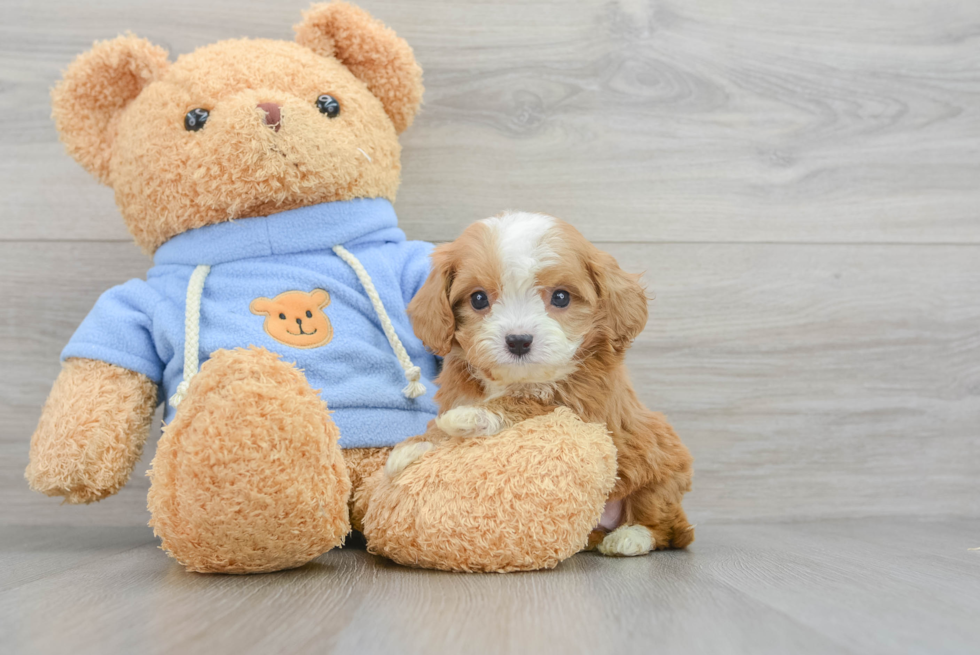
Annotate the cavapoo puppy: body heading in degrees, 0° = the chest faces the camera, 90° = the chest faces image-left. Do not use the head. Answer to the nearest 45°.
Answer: approximately 45°

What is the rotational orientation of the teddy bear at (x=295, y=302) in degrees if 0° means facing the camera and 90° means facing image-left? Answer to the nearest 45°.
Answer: approximately 0°
